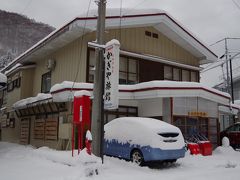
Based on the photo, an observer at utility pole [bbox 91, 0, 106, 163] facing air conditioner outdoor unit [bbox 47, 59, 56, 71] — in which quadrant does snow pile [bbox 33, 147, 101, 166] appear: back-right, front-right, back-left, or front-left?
front-left

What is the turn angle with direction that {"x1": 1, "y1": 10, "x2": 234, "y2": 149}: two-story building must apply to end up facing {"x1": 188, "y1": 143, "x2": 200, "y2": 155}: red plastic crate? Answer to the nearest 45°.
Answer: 0° — it already faces it

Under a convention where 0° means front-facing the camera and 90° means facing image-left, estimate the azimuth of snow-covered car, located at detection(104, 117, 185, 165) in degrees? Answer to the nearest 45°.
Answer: approximately 135°

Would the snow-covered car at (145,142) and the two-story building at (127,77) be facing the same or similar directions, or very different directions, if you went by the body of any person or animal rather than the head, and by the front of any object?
very different directions

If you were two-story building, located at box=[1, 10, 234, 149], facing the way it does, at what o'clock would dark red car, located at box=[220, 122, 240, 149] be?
The dark red car is roughly at 10 o'clock from the two-story building.

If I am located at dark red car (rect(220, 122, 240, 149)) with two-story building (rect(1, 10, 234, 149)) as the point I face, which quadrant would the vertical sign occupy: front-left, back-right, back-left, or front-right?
front-left

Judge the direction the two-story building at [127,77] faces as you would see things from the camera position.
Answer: facing the viewer and to the right of the viewer
